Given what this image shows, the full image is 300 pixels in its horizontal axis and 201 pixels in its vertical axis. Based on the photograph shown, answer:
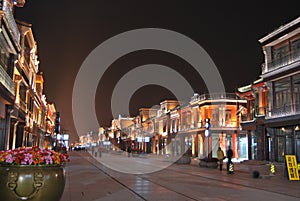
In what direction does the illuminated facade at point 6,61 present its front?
to the viewer's right

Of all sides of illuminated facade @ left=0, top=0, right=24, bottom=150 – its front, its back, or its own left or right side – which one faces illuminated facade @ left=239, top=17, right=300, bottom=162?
front

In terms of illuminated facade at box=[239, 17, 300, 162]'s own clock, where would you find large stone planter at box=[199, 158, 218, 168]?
The large stone planter is roughly at 1 o'clock from the illuminated facade.

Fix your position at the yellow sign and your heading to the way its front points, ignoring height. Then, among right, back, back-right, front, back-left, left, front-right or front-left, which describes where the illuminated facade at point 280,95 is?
back

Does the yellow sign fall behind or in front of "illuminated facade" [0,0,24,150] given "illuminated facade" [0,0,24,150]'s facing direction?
in front

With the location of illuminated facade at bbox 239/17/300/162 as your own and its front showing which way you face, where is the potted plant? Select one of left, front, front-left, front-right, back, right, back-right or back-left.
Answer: front-left

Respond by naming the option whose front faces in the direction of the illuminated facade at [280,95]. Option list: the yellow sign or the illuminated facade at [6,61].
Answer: the illuminated facade at [6,61]

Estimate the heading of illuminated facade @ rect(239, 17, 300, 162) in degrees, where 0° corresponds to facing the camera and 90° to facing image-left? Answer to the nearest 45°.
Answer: approximately 45°

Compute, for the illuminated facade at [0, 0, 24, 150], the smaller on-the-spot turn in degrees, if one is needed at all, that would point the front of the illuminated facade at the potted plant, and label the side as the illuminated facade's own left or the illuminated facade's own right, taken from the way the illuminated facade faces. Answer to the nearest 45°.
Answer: approximately 90° to the illuminated facade's own right

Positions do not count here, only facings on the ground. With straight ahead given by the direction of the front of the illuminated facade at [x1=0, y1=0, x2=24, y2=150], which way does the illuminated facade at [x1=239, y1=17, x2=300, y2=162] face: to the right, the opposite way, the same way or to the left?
the opposite way

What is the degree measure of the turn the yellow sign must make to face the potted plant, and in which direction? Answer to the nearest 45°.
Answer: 0° — it already faces it

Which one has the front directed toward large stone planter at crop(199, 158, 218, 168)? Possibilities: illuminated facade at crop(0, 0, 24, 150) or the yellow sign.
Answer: the illuminated facade

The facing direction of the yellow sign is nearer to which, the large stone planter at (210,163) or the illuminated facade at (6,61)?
the illuminated facade

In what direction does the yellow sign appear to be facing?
toward the camera

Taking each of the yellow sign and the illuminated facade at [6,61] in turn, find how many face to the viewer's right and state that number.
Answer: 1
